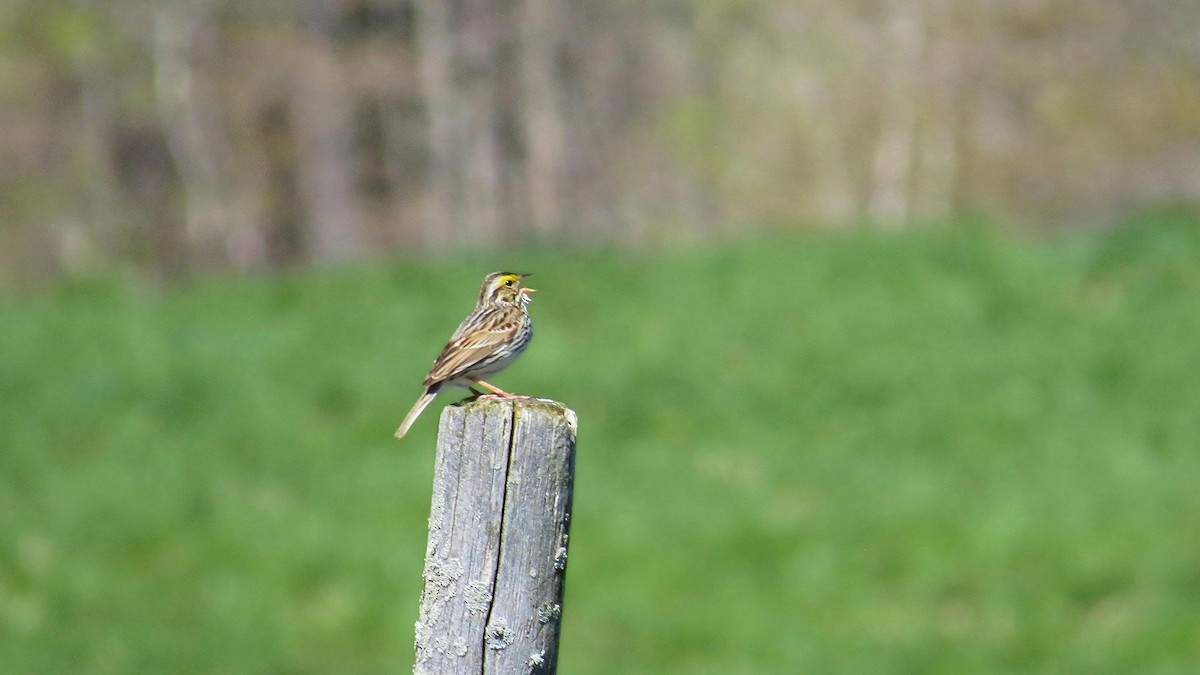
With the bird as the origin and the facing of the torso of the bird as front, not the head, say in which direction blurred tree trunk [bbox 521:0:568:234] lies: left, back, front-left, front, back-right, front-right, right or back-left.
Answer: left

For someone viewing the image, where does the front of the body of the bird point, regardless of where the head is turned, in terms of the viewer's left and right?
facing to the right of the viewer

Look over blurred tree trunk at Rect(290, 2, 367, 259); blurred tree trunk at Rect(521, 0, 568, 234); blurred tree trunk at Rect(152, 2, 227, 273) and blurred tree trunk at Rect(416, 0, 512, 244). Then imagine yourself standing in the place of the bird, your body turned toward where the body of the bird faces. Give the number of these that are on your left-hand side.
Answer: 4

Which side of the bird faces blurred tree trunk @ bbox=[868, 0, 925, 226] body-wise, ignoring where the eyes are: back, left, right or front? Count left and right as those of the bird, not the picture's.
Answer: left

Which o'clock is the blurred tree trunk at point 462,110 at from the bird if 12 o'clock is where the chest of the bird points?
The blurred tree trunk is roughly at 9 o'clock from the bird.
